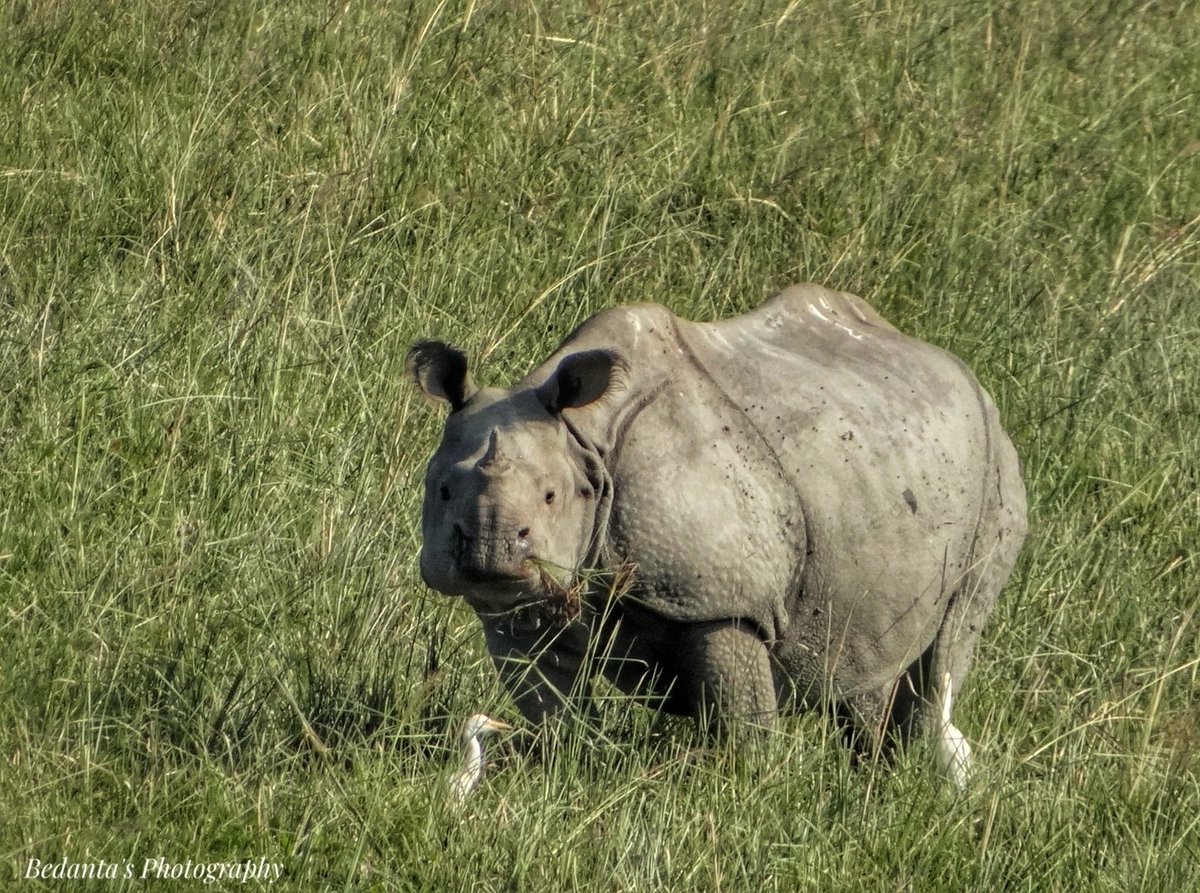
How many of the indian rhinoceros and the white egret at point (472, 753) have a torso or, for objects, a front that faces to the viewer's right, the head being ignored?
1

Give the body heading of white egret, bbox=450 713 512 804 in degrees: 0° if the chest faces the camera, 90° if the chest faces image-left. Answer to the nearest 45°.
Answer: approximately 270°
